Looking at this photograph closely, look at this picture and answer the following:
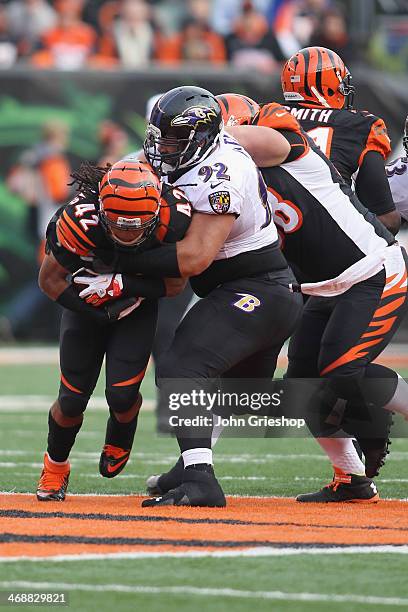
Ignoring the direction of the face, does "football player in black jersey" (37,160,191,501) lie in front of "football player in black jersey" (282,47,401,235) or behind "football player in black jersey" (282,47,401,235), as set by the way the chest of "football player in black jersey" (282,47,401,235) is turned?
behind

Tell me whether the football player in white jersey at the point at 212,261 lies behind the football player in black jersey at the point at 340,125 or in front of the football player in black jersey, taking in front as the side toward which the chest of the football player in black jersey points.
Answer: behind

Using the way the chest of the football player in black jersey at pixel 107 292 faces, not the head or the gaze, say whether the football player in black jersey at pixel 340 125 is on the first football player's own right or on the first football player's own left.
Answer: on the first football player's own left

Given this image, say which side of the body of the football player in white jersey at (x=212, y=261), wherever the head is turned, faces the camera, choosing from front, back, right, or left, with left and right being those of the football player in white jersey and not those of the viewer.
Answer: left

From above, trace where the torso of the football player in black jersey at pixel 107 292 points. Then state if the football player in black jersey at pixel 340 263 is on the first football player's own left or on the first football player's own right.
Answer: on the first football player's own left

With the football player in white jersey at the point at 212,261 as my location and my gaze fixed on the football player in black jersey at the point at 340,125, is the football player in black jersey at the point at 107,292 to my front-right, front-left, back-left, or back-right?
back-left
